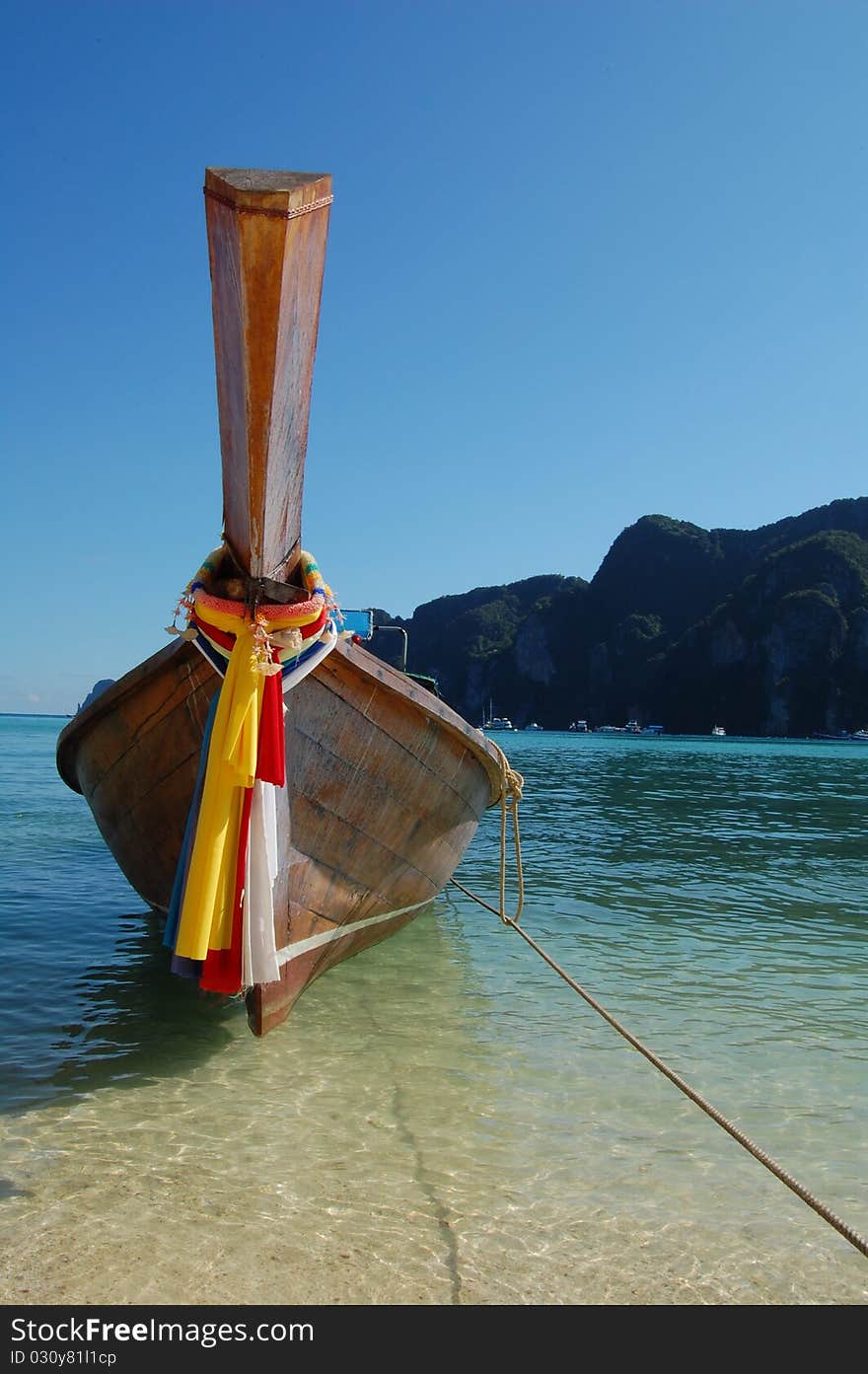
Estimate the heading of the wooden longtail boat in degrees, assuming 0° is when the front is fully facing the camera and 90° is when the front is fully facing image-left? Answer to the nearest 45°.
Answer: approximately 0°
